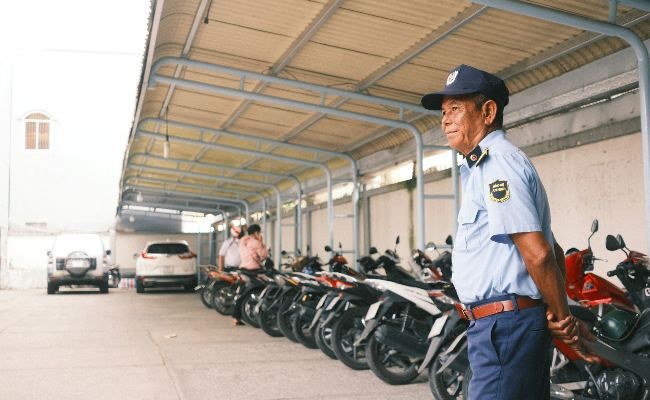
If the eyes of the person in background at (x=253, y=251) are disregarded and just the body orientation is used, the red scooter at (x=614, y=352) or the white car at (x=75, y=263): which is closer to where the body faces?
the white car

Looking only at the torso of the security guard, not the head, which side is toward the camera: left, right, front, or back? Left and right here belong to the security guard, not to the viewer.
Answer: left

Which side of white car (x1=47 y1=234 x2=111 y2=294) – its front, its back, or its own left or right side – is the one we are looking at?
back

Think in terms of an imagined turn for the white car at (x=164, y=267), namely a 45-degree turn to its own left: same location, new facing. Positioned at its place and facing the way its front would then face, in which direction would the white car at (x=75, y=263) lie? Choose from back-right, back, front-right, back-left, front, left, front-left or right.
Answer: front-left

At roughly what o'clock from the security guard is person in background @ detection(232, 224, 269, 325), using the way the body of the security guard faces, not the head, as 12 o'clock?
The person in background is roughly at 2 o'clock from the security guard.

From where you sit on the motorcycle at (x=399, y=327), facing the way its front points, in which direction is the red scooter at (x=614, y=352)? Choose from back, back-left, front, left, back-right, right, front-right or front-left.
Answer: right

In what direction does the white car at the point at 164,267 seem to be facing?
away from the camera

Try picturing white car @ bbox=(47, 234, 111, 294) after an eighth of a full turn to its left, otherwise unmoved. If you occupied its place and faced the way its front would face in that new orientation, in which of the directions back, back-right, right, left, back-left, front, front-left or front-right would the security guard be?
back-left

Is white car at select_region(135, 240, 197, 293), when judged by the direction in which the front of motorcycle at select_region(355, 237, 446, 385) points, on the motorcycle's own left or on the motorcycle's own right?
on the motorcycle's own left

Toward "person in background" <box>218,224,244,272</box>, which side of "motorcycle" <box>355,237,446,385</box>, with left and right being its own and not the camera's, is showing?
left

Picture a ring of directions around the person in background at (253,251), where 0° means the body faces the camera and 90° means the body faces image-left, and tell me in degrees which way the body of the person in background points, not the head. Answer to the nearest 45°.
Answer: approximately 225°

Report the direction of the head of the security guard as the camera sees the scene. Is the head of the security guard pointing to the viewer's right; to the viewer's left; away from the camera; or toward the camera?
to the viewer's left
